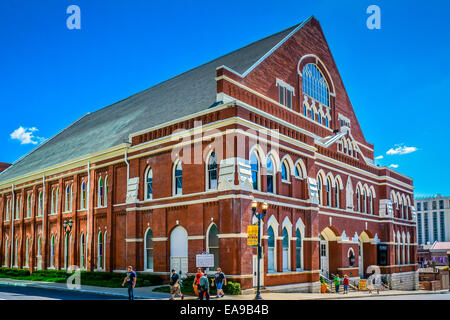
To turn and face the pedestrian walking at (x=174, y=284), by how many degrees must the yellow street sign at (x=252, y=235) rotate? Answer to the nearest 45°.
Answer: approximately 45° to its right

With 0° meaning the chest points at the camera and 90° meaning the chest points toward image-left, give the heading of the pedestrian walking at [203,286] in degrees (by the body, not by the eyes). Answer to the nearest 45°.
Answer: approximately 180°

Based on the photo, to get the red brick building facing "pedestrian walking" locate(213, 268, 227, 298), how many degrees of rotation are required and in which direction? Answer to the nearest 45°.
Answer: approximately 45° to its right

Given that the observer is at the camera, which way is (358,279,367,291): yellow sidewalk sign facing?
facing the viewer

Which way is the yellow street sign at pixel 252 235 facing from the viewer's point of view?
toward the camera

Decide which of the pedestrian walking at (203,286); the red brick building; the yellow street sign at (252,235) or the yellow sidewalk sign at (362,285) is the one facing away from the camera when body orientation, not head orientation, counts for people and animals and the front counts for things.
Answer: the pedestrian walking

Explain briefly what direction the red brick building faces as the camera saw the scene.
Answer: facing the viewer and to the right of the viewer

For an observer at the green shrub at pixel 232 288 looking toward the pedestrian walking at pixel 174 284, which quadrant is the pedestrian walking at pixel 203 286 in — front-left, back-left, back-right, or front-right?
front-left
